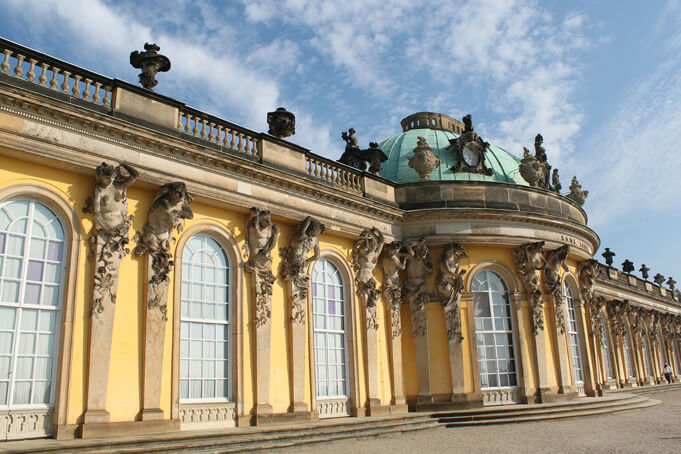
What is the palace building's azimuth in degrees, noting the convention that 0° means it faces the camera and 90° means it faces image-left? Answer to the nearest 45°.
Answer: approximately 315°

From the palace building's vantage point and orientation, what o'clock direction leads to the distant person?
The distant person is roughly at 9 o'clock from the palace building.
